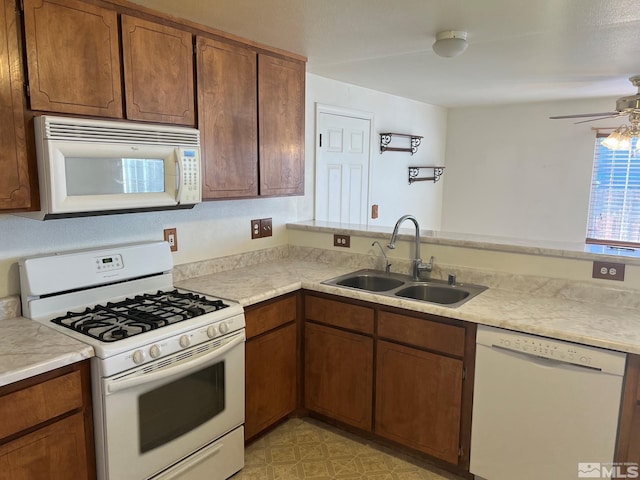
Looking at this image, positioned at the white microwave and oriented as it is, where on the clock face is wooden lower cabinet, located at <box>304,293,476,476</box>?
The wooden lower cabinet is roughly at 11 o'clock from the white microwave.

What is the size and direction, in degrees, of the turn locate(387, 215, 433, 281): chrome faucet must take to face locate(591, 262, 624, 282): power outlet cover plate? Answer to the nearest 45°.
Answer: approximately 135° to its left

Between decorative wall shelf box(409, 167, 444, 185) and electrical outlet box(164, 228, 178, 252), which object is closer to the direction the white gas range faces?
the decorative wall shelf

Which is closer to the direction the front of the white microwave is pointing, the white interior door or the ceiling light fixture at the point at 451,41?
the ceiling light fixture

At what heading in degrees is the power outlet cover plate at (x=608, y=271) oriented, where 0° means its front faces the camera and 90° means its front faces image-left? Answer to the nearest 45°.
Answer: approximately 0°

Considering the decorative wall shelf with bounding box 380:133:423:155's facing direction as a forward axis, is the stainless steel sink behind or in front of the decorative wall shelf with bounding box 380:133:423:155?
in front

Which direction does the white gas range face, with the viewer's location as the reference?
facing the viewer and to the right of the viewer

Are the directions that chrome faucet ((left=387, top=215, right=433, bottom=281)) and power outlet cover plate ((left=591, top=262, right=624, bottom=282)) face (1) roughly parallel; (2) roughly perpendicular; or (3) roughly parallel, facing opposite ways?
roughly parallel

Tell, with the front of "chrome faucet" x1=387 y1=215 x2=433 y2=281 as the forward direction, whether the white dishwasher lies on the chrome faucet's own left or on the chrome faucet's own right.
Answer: on the chrome faucet's own left

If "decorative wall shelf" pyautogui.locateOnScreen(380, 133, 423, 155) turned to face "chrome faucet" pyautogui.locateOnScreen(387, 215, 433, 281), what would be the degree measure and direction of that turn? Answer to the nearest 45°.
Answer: approximately 45° to its right

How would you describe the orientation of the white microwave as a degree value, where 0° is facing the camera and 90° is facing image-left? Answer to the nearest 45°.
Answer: approximately 315°

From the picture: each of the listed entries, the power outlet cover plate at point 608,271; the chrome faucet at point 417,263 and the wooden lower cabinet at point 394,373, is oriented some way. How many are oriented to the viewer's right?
0

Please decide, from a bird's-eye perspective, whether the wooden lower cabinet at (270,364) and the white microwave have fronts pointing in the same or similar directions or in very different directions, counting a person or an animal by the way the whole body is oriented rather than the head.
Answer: same or similar directions

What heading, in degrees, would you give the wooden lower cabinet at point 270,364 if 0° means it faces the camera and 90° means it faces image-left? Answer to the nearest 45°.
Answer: approximately 315°
